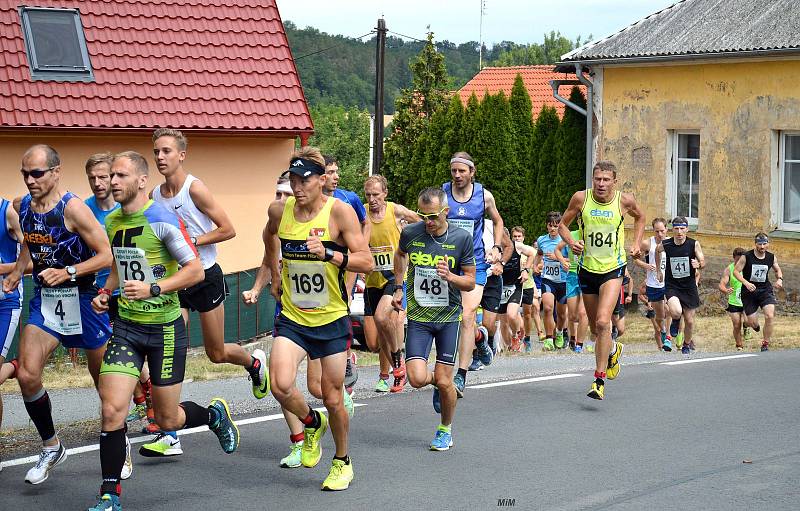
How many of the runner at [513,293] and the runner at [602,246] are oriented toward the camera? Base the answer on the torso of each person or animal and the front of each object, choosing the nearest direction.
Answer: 2

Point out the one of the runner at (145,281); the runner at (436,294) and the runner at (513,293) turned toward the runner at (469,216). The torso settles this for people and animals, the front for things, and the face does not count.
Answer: the runner at (513,293)

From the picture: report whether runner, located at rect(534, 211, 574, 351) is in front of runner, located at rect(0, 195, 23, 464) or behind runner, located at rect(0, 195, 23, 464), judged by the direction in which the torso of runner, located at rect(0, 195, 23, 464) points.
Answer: behind

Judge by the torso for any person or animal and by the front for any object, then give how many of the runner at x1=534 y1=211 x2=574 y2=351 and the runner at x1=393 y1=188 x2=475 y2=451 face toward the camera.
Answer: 2

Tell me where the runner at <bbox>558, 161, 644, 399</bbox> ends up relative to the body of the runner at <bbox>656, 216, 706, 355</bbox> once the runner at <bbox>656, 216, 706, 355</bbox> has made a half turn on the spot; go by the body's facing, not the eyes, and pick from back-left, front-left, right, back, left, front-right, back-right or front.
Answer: back

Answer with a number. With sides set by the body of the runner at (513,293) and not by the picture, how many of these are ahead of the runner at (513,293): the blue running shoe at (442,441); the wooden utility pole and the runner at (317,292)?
2

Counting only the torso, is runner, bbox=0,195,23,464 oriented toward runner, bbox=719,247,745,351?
no

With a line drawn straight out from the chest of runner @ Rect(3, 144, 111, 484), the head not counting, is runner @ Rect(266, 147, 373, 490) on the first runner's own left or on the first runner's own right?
on the first runner's own left

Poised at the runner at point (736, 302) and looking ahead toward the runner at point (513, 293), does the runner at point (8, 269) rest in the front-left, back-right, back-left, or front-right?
front-left

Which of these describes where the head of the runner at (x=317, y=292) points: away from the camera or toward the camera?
toward the camera

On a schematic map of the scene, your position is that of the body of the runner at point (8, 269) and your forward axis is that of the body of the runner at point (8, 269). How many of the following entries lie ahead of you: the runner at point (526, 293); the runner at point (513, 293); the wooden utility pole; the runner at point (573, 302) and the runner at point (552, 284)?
0

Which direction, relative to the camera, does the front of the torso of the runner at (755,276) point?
toward the camera

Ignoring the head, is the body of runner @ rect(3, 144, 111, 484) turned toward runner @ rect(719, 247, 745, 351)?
no

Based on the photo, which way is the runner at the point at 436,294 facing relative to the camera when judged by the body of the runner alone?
toward the camera

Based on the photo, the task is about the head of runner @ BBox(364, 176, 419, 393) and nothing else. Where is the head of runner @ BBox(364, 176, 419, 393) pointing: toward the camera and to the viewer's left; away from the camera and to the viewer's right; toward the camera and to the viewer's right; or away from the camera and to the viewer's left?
toward the camera and to the viewer's left
